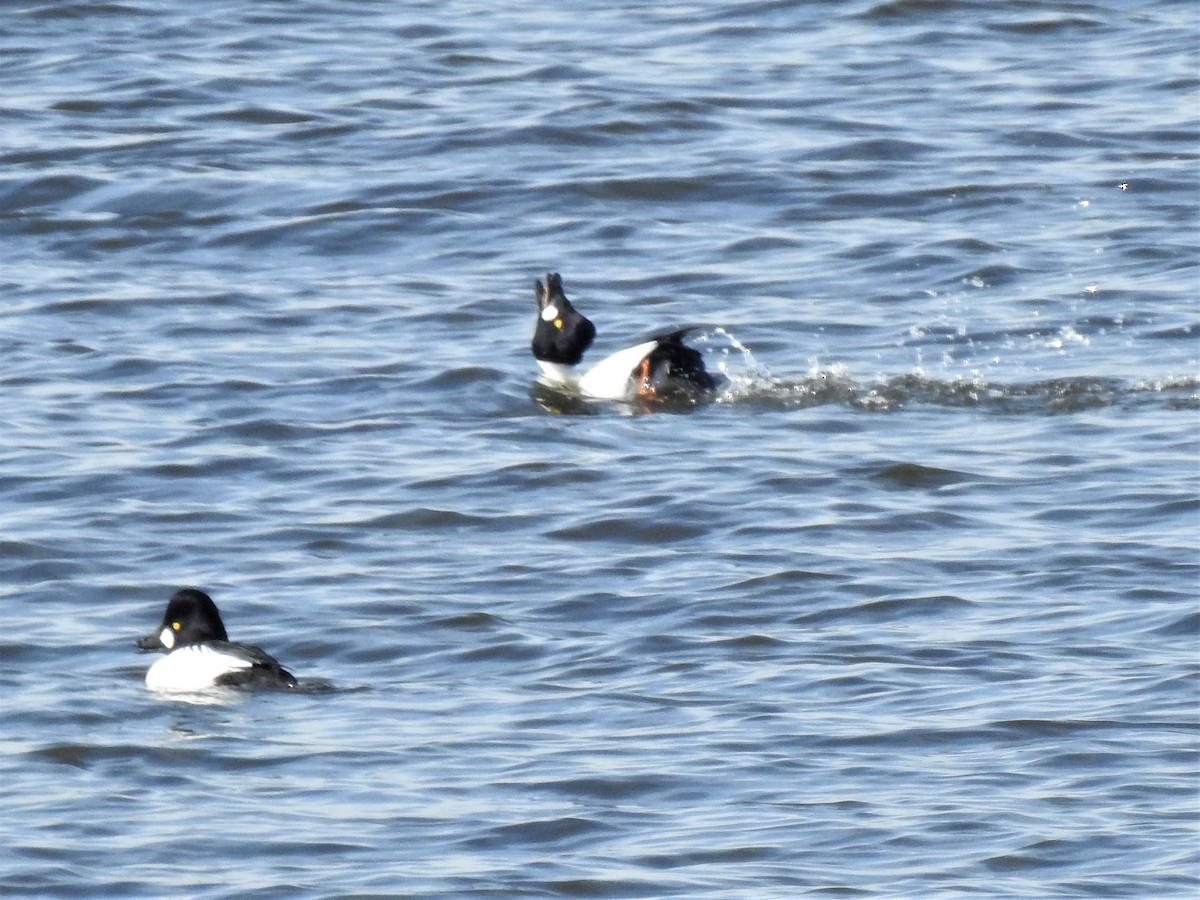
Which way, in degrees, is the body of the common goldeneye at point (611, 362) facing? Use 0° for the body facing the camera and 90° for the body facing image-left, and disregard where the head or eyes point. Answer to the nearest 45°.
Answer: approximately 90°

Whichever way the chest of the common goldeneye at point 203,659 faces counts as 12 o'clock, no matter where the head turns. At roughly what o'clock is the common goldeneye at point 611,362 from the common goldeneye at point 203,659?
the common goldeneye at point 611,362 is roughly at 4 o'clock from the common goldeneye at point 203,659.

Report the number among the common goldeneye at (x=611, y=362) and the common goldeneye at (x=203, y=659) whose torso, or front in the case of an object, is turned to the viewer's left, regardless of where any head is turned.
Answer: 2

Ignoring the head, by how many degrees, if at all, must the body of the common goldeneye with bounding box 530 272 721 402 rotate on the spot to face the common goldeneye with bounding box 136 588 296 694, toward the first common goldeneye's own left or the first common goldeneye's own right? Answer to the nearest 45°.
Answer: approximately 90° to the first common goldeneye's own left

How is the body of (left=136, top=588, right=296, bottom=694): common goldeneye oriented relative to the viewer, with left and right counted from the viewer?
facing to the left of the viewer
